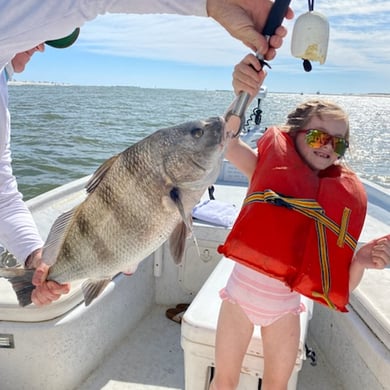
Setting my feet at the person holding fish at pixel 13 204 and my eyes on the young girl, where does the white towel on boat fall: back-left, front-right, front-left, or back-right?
front-left

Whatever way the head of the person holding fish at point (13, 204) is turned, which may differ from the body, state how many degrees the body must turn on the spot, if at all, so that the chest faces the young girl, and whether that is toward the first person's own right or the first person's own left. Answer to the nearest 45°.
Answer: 0° — they already face them

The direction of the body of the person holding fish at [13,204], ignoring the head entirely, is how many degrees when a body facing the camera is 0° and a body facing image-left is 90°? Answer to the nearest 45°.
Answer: approximately 270°

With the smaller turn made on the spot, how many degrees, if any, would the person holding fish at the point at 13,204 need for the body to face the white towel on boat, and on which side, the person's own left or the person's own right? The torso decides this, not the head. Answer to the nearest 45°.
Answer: approximately 45° to the person's own left
